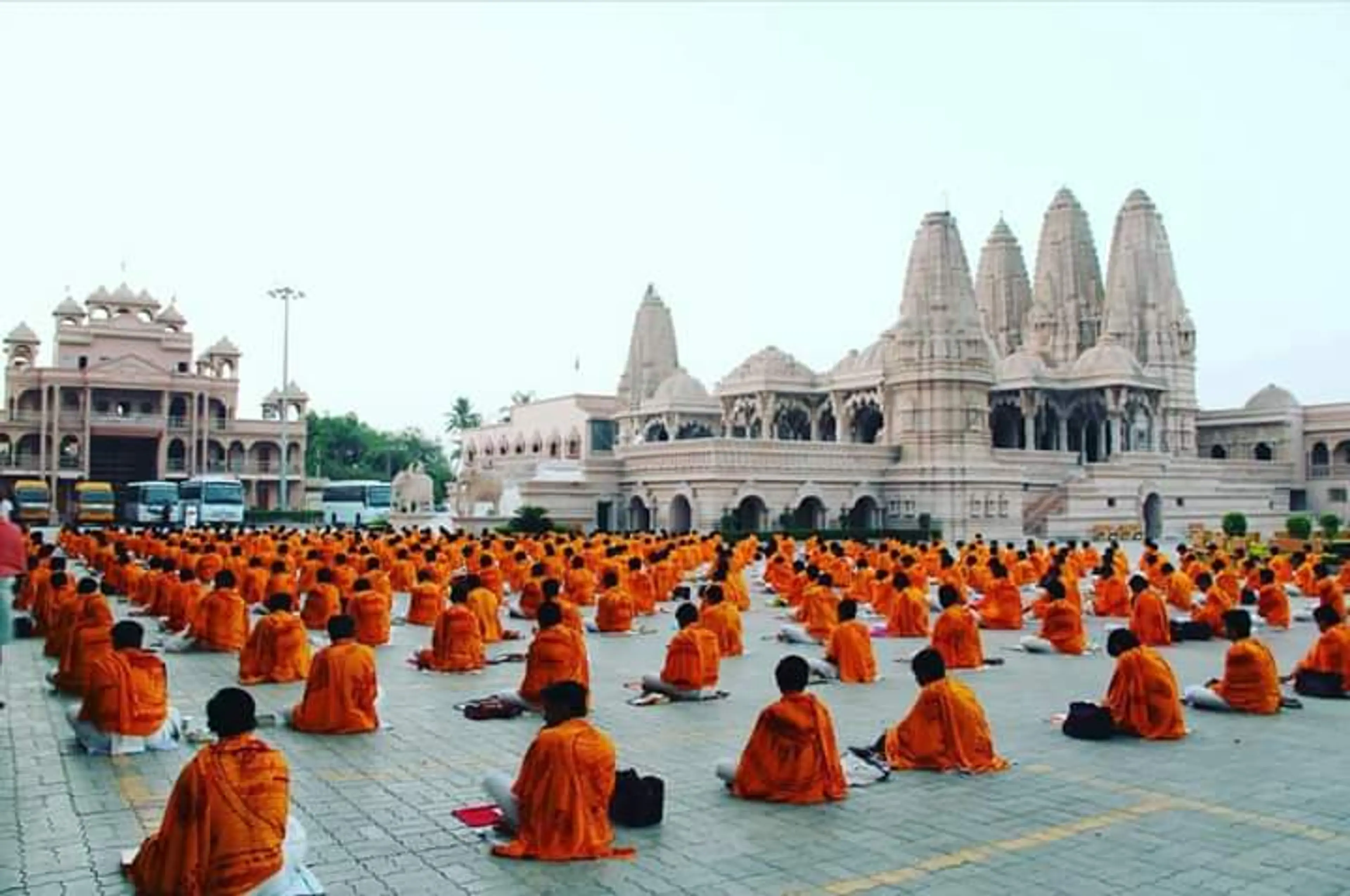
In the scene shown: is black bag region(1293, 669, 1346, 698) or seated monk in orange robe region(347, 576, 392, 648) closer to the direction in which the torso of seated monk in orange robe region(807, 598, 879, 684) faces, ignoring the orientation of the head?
the seated monk in orange robe

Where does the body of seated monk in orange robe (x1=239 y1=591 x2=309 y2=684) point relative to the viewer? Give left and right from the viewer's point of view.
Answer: facing away from the viewer

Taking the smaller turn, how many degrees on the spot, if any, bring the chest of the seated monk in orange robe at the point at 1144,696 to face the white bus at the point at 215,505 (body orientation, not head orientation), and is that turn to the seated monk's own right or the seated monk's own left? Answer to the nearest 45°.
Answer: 0° — they already face it

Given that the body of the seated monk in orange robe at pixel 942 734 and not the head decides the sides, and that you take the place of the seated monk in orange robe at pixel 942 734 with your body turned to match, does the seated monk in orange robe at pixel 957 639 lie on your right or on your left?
on your right

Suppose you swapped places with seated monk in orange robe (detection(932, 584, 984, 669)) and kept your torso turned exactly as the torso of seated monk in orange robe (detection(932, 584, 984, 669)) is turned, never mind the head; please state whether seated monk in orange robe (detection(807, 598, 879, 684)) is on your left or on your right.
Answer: on your left

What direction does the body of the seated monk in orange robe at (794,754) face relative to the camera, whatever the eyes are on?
away from the camera

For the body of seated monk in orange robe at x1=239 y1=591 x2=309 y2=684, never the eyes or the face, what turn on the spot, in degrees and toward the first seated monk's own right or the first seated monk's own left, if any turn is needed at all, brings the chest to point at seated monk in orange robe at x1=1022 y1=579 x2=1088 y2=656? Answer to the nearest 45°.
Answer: approximately 90° to the first seated monk's own right

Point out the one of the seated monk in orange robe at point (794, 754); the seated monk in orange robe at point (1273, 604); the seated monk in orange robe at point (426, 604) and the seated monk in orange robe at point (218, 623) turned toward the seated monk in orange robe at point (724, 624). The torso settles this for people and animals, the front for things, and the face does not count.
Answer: the seated monk in orange robe at point (794, 754)

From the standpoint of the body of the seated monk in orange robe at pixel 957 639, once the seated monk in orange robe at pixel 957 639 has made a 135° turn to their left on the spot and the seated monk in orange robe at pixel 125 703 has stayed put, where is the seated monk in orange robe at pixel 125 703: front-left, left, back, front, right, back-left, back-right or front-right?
front-right

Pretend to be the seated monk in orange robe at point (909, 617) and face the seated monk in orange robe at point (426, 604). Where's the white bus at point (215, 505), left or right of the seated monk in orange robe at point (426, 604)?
right

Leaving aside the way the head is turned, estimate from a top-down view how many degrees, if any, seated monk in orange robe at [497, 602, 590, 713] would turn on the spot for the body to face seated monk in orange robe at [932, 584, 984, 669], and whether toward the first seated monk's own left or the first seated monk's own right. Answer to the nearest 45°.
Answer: approximately 90° to the first seated monk's own right

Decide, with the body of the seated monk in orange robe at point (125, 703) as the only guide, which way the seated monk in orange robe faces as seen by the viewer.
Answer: away from the camera

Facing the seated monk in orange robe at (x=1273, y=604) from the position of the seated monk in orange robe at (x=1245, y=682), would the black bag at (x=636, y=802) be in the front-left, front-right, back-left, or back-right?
back-left

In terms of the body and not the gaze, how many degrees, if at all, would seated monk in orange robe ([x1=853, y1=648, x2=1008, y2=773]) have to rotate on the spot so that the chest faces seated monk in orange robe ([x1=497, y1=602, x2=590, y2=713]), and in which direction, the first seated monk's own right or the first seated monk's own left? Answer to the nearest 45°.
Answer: approximately 45° to the first seated monk's own left

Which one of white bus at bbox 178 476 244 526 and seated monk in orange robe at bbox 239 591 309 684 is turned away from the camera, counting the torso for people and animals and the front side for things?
the seated monk in orange robe
